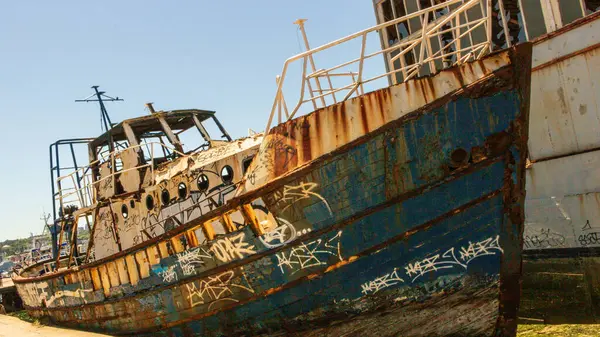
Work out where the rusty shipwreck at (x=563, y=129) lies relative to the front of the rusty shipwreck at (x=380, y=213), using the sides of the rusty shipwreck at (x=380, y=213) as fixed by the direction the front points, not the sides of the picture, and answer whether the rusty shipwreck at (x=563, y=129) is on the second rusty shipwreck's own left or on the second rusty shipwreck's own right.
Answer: on the second rusty shipwreck's own left

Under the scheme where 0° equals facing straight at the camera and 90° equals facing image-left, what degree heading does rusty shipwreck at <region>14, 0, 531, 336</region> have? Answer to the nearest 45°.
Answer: approximately 315°
